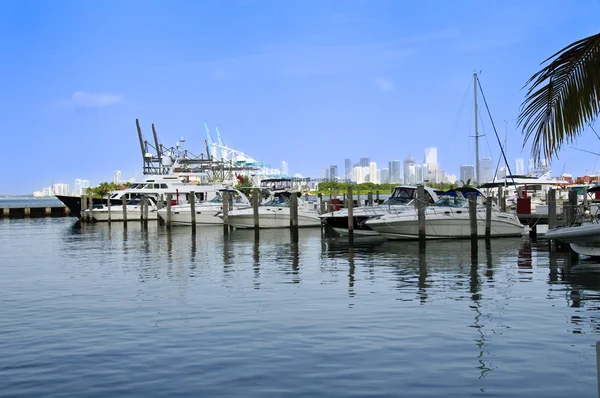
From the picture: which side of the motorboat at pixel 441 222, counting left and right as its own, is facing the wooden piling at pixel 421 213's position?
left

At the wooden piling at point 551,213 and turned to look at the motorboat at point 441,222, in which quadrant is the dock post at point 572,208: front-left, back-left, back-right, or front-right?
back-right

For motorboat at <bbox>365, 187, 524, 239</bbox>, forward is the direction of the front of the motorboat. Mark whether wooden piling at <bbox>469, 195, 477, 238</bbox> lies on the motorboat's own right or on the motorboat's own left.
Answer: on the motorboat's own left

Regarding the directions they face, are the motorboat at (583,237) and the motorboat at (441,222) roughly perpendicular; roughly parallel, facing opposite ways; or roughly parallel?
roughly parallel

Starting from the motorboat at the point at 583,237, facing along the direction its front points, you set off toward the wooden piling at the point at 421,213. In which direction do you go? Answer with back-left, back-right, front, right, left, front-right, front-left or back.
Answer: front-right

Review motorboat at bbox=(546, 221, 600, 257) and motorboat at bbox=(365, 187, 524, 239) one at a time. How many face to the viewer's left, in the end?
2

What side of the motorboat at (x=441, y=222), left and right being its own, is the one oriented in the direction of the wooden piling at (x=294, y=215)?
front

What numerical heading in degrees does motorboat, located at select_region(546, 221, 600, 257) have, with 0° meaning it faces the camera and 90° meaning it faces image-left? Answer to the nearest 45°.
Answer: approximately 90°

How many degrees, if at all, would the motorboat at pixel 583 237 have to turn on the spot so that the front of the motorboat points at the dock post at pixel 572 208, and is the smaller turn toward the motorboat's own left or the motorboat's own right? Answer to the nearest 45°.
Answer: approximately 90° to the motorboat's own right

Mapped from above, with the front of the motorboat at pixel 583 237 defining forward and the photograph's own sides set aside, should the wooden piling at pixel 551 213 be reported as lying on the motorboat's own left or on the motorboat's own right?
on the motorboat's own right

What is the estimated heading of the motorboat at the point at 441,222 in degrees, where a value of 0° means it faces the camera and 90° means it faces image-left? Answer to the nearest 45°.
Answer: approximately 90°

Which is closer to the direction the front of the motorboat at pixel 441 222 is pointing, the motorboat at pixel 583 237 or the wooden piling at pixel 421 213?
the wooden piling

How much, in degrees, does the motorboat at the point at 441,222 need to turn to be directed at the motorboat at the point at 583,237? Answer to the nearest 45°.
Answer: approximately 135° to its left
